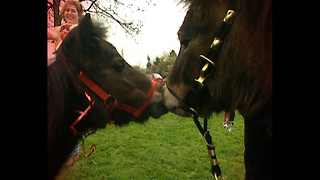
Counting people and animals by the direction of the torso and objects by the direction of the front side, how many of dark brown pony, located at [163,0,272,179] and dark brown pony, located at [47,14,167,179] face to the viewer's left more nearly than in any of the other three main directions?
1

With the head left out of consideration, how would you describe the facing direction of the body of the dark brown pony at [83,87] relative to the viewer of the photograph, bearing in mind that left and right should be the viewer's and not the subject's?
facing to the right of the viewer

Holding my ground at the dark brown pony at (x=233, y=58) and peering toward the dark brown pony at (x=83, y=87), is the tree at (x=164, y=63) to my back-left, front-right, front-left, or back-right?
front-right

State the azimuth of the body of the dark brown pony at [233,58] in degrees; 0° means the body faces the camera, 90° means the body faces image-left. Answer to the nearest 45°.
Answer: approximately 90°
